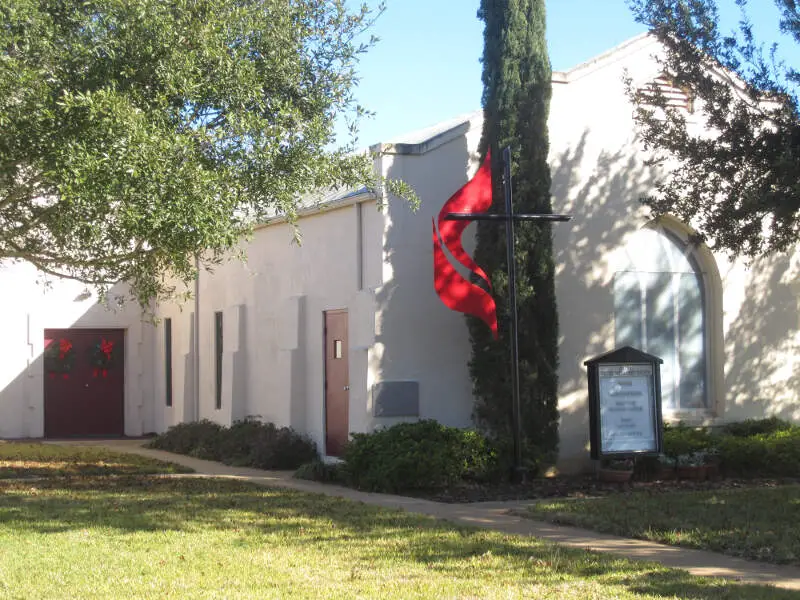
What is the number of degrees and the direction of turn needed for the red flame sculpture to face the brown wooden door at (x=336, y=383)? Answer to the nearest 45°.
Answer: approximately 135° to its right

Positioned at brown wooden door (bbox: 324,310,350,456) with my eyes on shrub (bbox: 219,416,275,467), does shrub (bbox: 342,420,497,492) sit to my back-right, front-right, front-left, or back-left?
back-left

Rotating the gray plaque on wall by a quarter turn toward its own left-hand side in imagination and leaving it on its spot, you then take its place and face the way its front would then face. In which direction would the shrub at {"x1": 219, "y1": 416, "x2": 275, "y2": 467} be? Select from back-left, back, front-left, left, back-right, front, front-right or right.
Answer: back-left

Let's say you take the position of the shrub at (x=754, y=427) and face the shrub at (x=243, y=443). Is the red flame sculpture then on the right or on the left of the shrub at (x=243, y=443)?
left

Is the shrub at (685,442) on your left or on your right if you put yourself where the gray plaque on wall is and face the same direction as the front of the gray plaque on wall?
on your left

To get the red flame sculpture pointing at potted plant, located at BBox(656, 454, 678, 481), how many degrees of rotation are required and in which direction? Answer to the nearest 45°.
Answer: approximately 90° to its left

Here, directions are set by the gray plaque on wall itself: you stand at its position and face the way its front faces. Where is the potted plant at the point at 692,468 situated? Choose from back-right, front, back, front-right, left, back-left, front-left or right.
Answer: left

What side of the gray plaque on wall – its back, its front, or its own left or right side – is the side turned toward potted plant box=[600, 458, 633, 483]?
left

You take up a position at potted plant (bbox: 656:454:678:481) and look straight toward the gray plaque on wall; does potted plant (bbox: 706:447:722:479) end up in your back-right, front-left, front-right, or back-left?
back-right

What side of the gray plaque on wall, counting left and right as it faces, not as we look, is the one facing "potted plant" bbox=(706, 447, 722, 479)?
left

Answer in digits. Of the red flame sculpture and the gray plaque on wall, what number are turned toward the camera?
2
